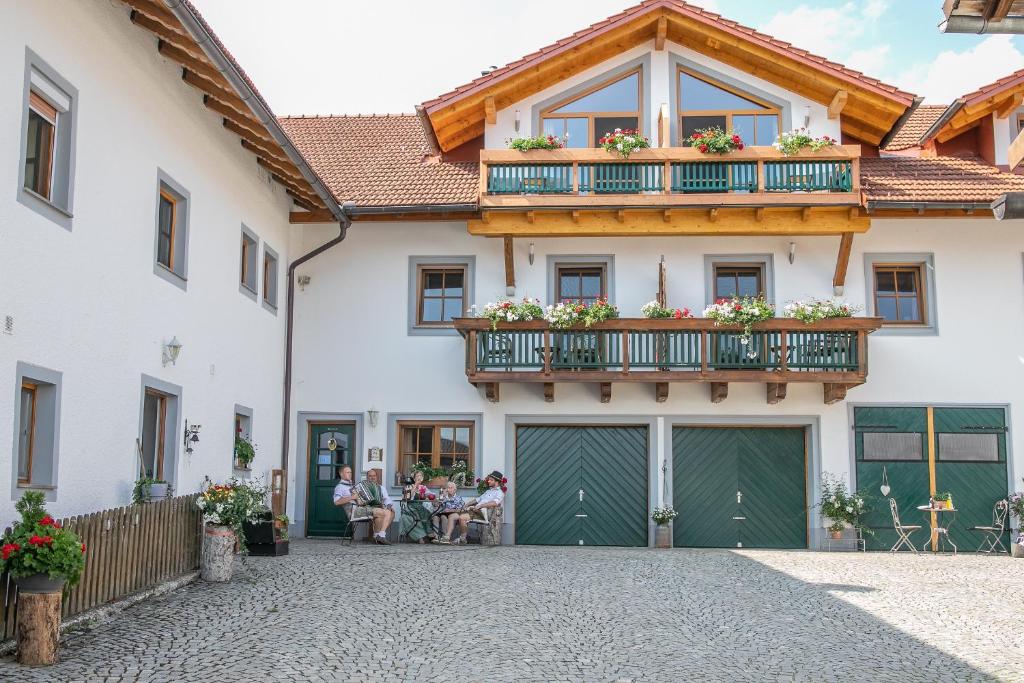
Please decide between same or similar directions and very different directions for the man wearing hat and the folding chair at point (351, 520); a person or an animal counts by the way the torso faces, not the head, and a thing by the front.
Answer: very different directions

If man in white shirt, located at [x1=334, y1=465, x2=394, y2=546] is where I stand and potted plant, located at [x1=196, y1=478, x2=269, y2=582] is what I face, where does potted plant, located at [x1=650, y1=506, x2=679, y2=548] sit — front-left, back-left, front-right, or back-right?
back-left

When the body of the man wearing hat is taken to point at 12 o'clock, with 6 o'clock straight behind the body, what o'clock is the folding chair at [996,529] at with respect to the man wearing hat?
The folding chair is roughly at 6 o'clock from the man wearing hat.

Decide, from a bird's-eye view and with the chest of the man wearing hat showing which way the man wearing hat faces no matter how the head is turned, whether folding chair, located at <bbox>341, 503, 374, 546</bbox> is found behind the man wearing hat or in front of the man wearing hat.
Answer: in front

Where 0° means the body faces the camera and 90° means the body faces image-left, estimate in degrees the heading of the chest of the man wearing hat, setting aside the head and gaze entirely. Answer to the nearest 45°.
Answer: approximately 90°

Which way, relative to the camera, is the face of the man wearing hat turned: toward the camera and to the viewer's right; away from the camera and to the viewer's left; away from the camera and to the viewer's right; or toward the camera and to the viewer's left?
toward the camera and to the viewer's left

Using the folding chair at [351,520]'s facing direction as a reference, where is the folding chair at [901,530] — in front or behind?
in front
